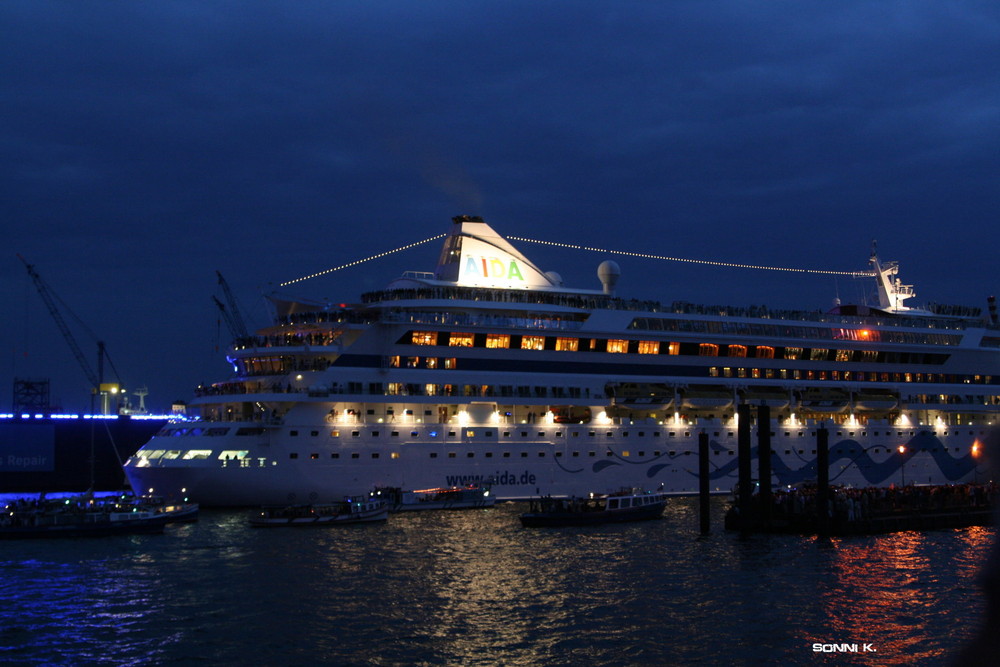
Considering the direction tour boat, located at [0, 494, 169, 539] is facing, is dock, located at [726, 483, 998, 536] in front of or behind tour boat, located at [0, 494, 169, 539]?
in front

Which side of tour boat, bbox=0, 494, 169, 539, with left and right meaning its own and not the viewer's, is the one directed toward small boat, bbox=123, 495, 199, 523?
front

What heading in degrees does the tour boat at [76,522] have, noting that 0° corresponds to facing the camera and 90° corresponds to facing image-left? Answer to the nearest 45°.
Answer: approximately 270°

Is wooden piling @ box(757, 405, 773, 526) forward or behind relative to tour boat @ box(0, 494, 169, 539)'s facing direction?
forward

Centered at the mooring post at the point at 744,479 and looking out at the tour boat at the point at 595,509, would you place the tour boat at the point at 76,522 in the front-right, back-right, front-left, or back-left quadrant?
front-left

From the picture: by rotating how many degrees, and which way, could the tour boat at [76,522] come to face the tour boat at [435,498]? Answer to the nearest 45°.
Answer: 0° — it already faces it

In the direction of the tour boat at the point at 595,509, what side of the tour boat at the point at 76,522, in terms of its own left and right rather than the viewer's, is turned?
front

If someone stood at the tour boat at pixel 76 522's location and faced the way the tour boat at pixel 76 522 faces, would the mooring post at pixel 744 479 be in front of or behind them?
in front

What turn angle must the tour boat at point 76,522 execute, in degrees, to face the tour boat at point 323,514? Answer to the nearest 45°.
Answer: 0° — it already faces it
